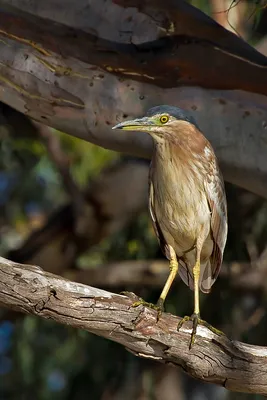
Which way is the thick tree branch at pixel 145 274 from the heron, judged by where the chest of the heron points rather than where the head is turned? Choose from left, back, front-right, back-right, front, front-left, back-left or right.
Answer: back-right

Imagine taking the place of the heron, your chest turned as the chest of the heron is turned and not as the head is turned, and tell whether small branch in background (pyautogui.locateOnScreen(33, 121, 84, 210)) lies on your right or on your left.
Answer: on your right
